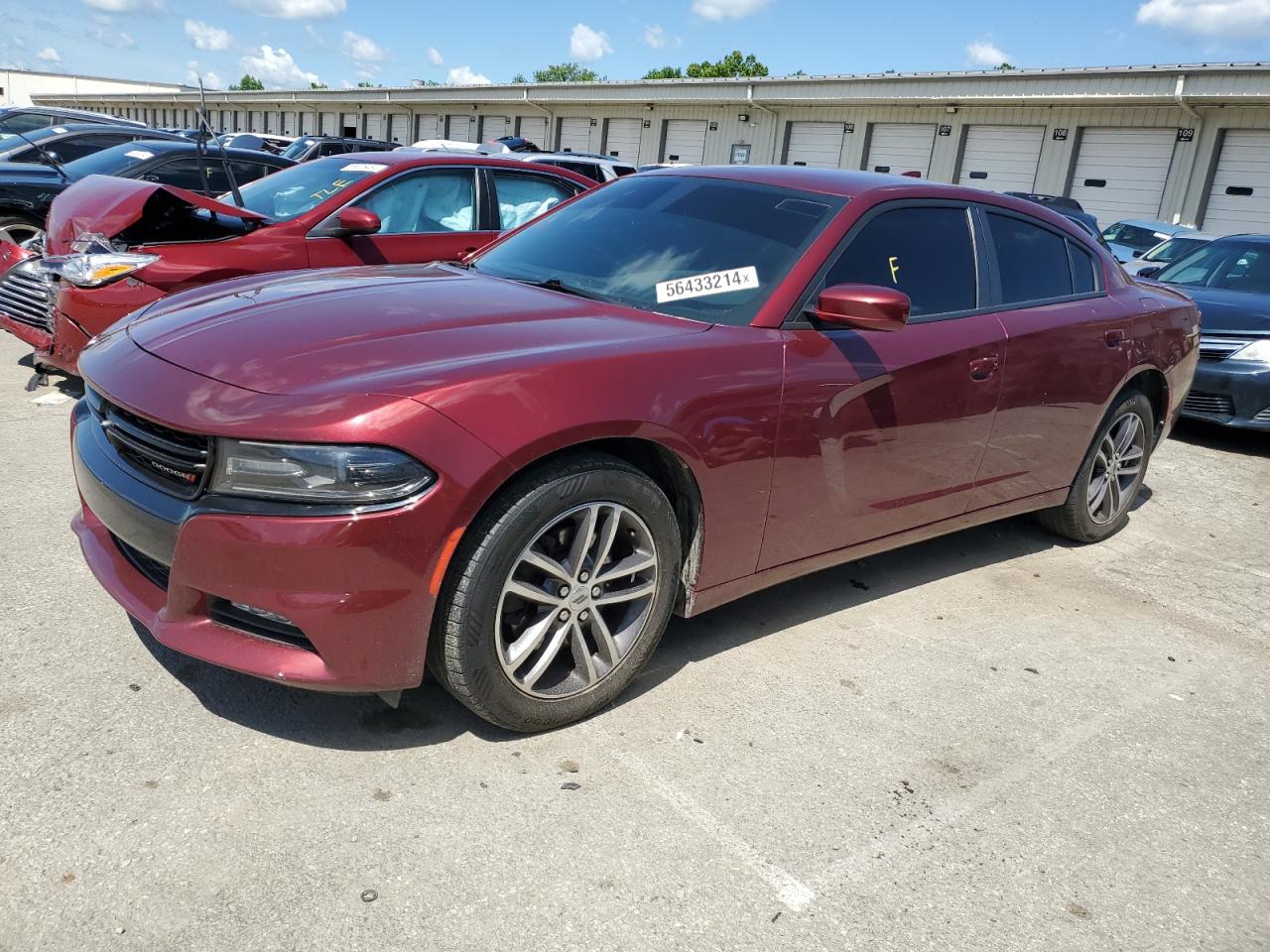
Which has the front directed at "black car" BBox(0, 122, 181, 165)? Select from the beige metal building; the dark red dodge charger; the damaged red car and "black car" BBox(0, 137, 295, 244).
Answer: the beige metal building

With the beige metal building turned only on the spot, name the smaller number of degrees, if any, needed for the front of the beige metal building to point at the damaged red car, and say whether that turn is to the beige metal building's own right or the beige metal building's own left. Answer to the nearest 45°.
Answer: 0° — it already faces it

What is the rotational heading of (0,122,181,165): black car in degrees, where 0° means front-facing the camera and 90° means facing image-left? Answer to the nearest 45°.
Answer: approximately 45°

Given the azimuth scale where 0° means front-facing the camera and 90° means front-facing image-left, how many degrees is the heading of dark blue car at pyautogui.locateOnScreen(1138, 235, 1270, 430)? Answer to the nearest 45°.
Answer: approximately 45°

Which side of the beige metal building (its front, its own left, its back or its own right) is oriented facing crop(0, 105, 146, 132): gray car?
front

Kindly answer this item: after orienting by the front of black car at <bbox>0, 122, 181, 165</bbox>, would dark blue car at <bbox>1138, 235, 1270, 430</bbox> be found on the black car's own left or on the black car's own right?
on the black car's own left

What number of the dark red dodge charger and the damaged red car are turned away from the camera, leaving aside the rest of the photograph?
0

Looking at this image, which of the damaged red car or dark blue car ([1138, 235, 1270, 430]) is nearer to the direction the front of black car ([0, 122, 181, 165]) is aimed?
the damaged red car

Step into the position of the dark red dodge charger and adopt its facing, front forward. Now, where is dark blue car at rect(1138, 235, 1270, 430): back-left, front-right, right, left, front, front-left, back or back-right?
back
